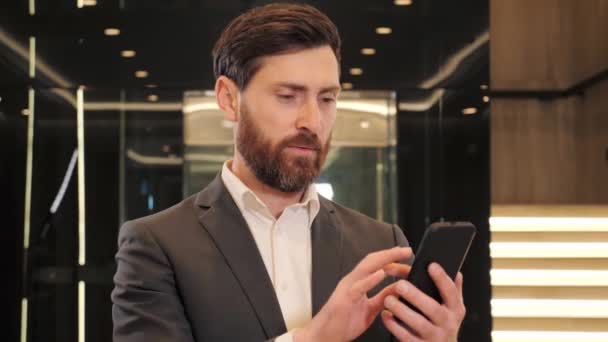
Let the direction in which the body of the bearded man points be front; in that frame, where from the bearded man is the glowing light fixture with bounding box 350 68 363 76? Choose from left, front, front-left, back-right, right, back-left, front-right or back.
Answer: back-left

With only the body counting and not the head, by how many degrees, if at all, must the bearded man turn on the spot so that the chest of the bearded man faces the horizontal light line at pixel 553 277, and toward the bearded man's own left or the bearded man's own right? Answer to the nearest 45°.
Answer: approximately 90° to the bearded man's own left

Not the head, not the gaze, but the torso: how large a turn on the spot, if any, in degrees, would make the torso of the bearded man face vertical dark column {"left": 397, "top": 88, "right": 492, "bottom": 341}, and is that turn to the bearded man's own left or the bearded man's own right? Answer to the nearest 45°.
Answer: approximately 135° to the bearded man's own left

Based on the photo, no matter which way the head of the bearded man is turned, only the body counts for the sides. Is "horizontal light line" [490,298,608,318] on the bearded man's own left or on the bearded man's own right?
on the bearded man's own left

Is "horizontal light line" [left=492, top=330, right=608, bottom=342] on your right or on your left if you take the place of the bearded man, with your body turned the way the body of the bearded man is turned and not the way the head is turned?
on your left

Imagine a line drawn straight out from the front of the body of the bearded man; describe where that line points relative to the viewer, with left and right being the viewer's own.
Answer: facing the viewer and to the right of the viewer

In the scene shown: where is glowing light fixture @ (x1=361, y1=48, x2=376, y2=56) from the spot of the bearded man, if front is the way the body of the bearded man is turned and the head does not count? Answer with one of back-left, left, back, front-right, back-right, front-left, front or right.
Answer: back-left

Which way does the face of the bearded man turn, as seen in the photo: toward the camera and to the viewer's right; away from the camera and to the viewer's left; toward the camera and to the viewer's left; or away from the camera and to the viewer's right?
toward the camera and to the viewer's right

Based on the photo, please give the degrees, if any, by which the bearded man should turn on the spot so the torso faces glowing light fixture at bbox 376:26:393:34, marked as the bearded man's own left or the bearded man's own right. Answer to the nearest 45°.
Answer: approximately 135° to the bearded man's own left
